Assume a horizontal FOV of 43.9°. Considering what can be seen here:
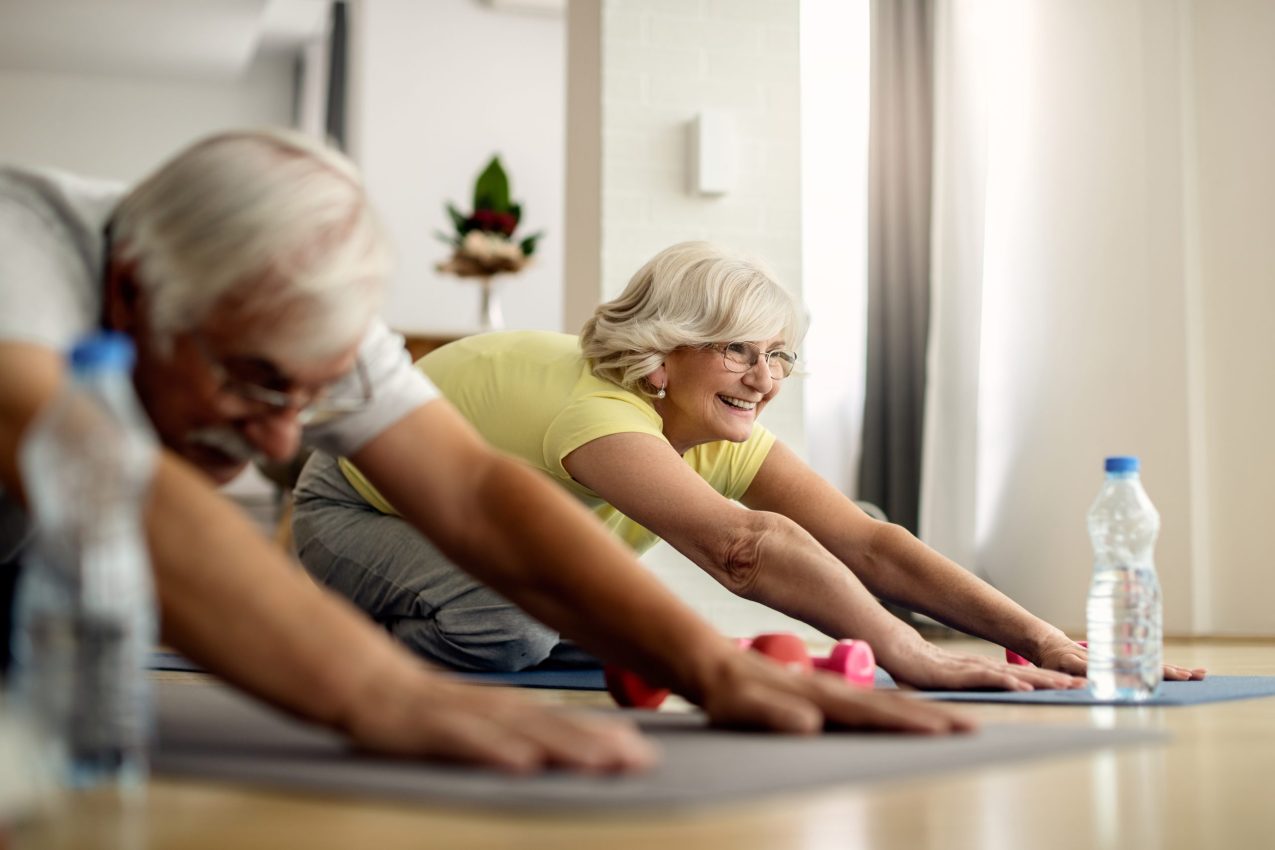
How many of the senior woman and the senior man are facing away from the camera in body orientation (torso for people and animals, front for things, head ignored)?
0

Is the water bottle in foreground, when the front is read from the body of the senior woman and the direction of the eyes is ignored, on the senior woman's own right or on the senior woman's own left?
on the senior woman's own right

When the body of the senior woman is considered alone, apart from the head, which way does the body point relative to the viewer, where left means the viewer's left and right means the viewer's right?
facing the viewer and to the right of the viewer

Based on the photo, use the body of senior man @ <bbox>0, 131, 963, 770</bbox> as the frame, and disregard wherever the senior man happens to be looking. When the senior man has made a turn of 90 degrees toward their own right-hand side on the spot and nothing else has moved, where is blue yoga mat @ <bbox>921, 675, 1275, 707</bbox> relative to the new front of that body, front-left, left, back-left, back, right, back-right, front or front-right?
back

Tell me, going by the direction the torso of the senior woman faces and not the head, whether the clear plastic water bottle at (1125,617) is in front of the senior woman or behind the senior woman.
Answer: in front
